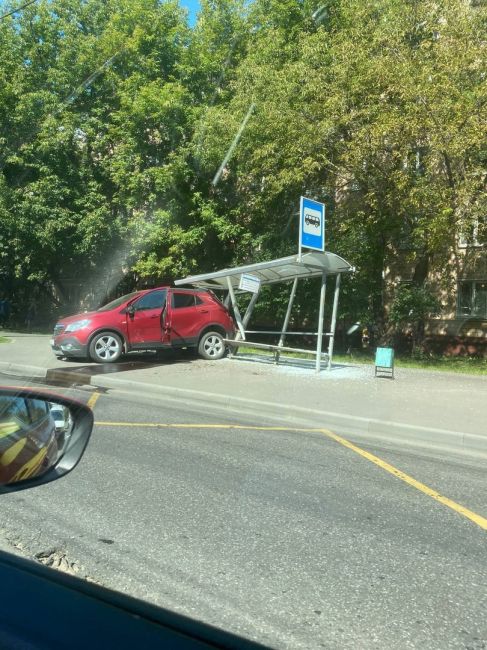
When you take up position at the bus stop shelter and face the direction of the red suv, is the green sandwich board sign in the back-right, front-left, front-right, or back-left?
back-left

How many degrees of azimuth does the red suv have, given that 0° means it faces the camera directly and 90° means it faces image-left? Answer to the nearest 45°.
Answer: approximately 90°

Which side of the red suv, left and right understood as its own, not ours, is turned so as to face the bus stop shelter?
back

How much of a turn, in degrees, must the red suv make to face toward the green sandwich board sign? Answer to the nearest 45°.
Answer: approximately 135° to its left
